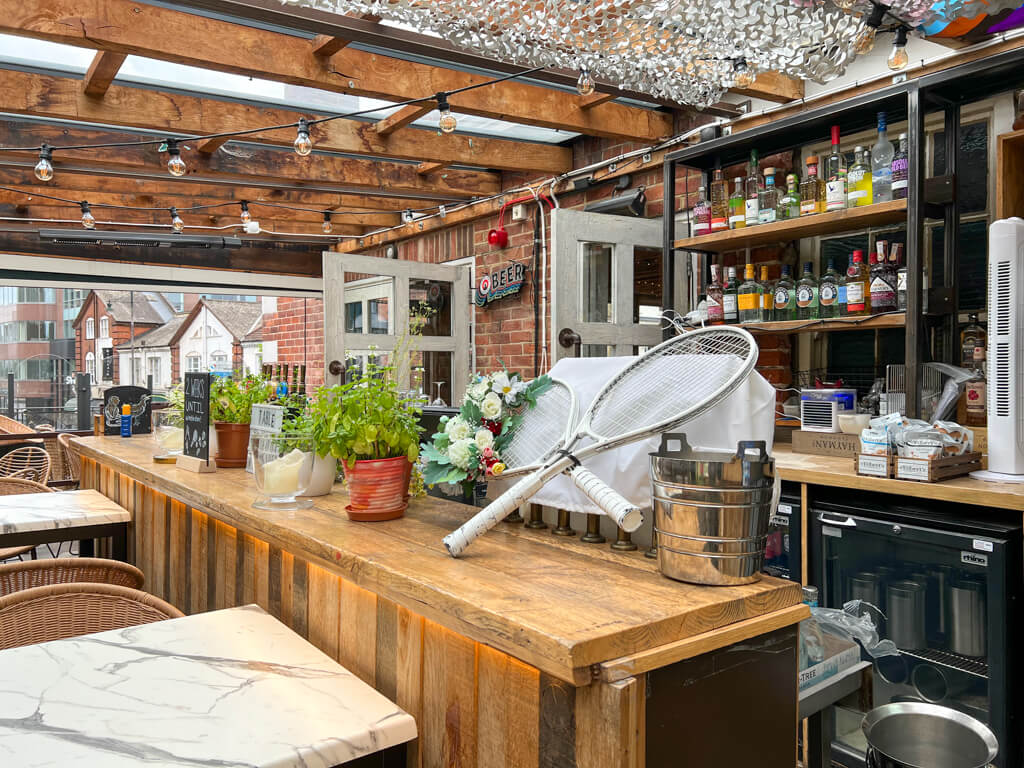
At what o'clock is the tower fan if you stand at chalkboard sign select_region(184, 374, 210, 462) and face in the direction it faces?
The tower fan is roughly at 8 o'clock from the chalkboard sign.

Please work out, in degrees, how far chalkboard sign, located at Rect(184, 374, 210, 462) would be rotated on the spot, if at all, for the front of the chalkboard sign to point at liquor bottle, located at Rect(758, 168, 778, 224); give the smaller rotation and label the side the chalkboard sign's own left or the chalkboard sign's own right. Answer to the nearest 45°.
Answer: approximately 135° to the chalkboard sign's own left

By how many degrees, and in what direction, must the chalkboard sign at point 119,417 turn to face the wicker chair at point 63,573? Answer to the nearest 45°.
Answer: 0° — it already faces it

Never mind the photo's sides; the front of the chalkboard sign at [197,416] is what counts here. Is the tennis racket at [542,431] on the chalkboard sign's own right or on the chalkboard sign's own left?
on the chalkboard sign's own left

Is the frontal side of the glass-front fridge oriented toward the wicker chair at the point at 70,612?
yes

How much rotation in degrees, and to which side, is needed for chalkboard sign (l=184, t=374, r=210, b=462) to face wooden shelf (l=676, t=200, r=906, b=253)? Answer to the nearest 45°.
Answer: approximately 135° to its left

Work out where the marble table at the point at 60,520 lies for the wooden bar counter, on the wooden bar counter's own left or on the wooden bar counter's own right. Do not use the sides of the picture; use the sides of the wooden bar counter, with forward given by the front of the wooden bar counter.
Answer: on the wooden bar counter's own right

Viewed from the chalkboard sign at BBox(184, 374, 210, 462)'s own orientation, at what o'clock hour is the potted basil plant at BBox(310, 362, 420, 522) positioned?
The potted basil plant is roughly at 10 o'clock from the chalkboard sign.

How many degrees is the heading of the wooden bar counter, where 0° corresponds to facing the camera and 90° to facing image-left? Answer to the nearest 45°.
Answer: approximately 45°

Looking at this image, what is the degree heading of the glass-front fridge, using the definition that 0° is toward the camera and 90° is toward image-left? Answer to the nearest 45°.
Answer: approximately 45°
